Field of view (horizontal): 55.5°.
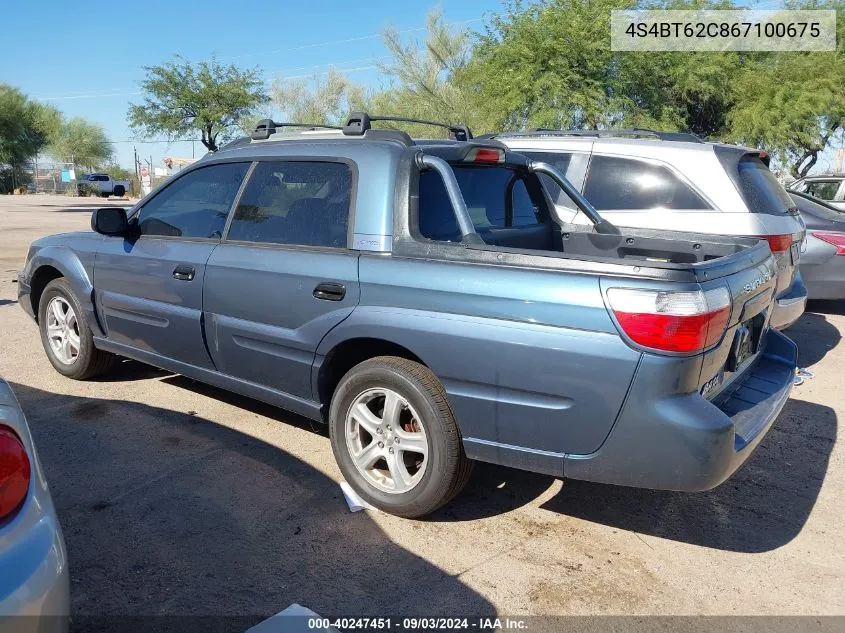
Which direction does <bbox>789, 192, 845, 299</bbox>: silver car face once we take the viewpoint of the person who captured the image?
facing away from the viewer and to the left of the viewer

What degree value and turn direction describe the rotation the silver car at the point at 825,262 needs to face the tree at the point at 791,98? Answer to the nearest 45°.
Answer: approximately 45° to its right

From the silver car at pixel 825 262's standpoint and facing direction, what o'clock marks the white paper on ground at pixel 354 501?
The white paper on ground is roughly at 8 o'clock from the silver car.

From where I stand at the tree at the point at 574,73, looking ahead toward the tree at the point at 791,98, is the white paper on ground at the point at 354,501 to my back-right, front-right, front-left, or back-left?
back-right

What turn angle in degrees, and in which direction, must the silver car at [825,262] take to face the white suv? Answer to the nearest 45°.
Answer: approximately 135° to its left

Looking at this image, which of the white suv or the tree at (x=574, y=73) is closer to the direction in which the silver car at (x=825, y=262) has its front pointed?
the tree

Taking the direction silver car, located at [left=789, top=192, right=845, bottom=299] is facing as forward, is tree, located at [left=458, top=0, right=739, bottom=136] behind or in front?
in front

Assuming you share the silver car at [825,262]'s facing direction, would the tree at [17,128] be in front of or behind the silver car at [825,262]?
in front
